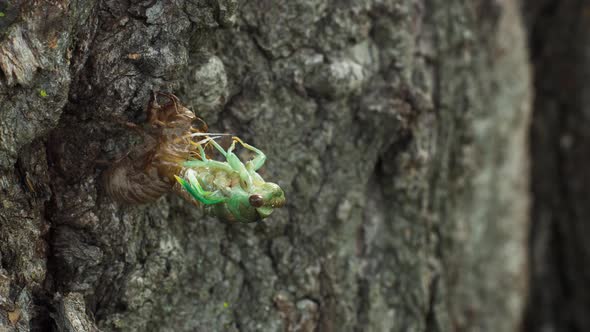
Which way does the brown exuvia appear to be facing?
to the viewer's right

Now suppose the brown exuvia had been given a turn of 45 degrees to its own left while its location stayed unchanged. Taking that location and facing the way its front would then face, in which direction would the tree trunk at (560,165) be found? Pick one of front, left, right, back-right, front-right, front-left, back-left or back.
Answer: front
